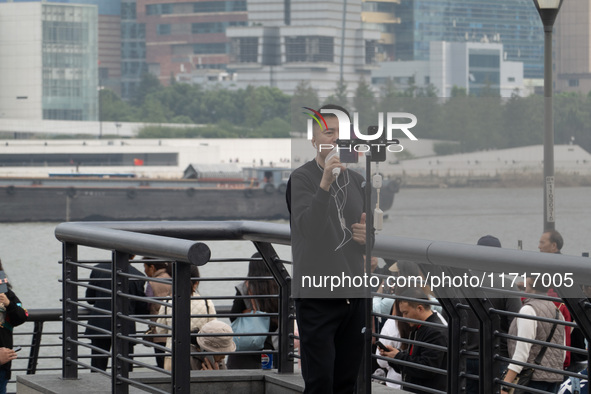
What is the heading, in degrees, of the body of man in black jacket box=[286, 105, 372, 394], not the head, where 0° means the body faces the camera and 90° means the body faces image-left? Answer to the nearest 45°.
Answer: approximately 315°

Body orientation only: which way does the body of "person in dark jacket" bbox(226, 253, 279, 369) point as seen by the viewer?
away from the camera

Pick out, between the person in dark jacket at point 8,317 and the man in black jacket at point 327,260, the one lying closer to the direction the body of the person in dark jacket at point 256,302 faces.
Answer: the person in dark jacket

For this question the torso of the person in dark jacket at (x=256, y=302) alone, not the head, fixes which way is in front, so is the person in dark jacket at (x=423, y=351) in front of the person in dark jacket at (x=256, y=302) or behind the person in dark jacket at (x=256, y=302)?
behind

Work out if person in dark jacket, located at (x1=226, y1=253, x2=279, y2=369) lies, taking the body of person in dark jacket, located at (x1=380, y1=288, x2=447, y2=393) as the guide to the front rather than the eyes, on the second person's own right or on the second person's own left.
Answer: on the second person's own right

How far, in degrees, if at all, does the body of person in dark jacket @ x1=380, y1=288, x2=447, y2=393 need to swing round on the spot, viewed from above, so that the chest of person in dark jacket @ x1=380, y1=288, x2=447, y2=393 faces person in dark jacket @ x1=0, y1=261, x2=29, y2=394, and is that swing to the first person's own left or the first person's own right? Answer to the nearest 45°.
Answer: approximately 45° to the first person's own right

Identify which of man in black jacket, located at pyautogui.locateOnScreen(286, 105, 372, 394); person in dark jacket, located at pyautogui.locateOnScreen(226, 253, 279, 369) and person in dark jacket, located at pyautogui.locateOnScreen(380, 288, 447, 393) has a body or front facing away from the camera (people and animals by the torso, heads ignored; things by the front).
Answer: person in dark jacket, located at pyautogui.locateOnScreen(226, 253, 279, 369)

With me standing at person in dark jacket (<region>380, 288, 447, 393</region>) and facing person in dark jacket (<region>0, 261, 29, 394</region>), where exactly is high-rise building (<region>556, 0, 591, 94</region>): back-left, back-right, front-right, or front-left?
back-right

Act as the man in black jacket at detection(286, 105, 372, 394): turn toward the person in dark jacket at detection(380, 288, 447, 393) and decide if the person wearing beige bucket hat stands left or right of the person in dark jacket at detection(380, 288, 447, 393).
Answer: left
